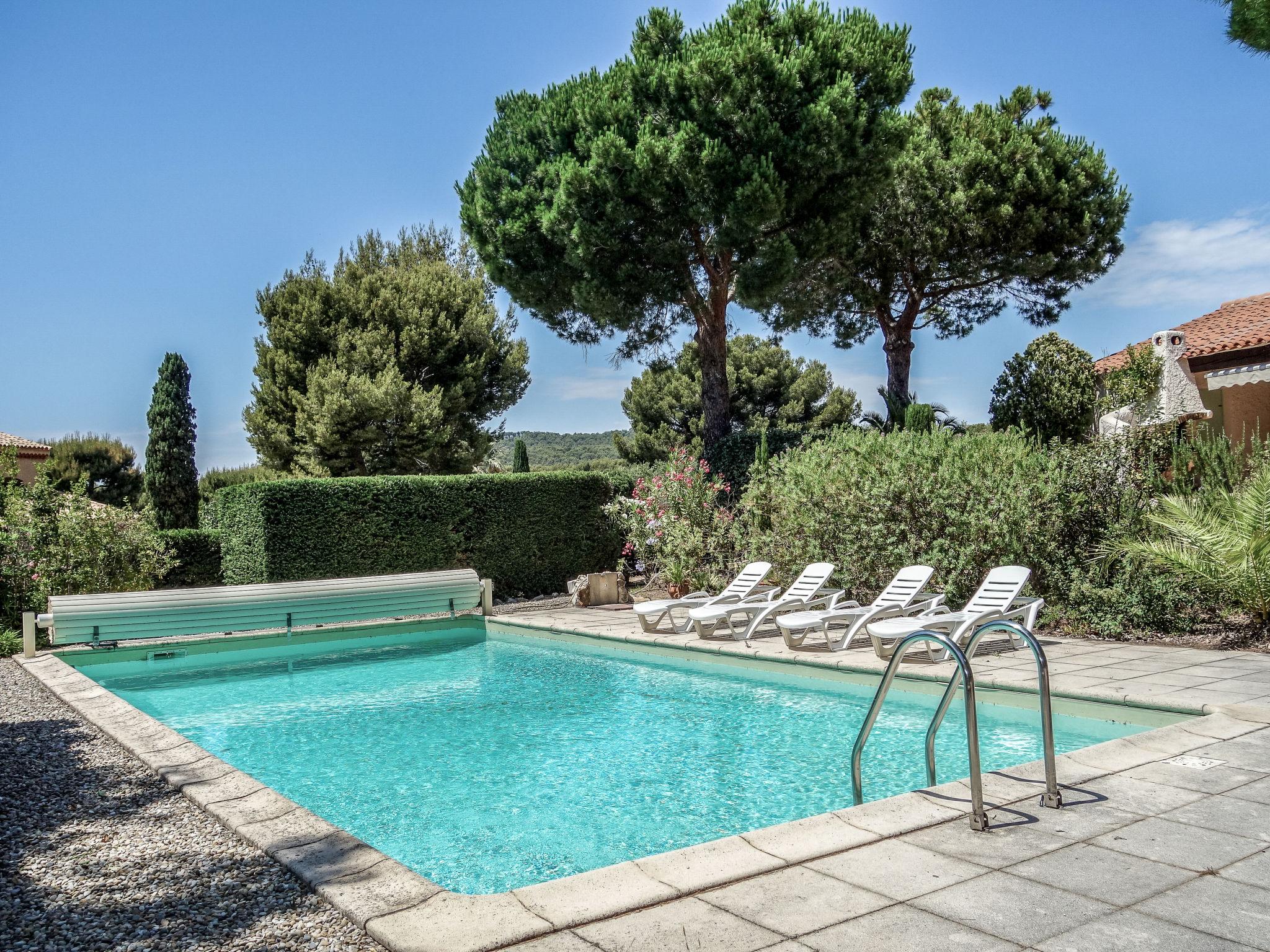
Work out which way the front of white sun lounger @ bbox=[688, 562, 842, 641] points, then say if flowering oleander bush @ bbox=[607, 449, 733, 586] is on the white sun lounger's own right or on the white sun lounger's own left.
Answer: on the white sun lounger's own right

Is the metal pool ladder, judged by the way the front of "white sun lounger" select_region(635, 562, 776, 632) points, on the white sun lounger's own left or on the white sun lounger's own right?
on the white sun lounger's own left

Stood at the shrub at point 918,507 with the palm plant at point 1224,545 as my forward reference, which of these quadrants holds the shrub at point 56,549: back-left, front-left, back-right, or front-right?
back-right

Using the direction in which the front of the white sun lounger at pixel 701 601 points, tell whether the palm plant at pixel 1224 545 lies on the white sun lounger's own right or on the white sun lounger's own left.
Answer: on the white sun lounger's own left

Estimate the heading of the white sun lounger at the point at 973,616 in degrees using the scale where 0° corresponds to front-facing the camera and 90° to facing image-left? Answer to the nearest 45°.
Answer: approximately 45°

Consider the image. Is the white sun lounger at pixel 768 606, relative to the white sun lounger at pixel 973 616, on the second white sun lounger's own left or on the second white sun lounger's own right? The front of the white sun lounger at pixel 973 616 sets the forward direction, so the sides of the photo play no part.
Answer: on the second white sun lounger's own right

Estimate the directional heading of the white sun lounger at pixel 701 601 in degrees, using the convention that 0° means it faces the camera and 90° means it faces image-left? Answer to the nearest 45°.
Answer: approximately 45°

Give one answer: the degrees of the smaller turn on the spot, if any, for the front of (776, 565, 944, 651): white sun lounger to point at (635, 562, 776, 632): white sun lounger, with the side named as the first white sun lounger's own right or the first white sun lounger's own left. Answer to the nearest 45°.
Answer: approximately 90° to the first white sun lounger's own right

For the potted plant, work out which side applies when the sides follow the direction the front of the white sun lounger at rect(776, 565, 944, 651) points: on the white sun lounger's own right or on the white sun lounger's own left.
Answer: on the white sun lounger's own right
